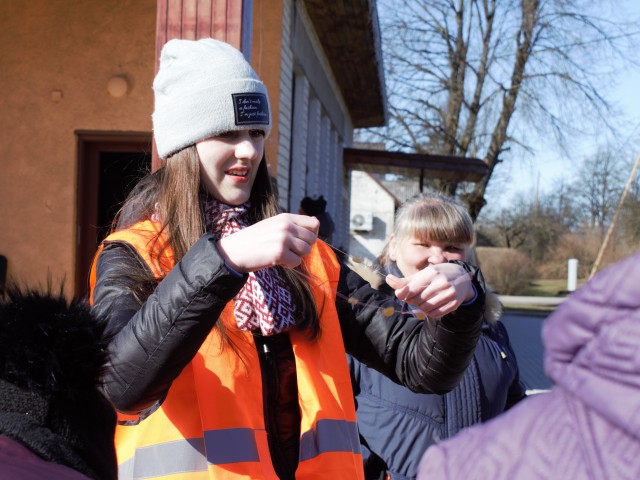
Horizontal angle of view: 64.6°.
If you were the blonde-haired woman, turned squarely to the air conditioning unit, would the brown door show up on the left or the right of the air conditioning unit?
left

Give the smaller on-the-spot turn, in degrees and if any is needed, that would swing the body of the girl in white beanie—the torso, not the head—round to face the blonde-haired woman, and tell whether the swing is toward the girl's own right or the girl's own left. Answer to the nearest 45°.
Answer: approximately 90° to the girl's own left

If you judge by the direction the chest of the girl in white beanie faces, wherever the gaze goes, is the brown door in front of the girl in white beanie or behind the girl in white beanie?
behind

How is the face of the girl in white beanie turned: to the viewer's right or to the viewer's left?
to the viewer's right

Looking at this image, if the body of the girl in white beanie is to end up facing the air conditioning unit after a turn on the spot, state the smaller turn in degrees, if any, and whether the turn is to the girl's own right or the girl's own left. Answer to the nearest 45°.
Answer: approximately 135° to the girl's own left

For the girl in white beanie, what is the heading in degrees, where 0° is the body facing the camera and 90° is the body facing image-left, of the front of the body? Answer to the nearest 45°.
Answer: approximately 315°

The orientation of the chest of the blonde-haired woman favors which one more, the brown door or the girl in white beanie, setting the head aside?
the girl in white beanie

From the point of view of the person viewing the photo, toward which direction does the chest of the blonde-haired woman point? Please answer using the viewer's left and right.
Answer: facing the viewer

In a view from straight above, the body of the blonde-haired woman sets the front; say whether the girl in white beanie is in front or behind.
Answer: in front

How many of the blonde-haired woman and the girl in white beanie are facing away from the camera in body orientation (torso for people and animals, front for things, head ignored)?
0

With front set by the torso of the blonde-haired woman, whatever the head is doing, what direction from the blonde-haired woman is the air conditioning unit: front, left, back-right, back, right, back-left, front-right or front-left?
back
